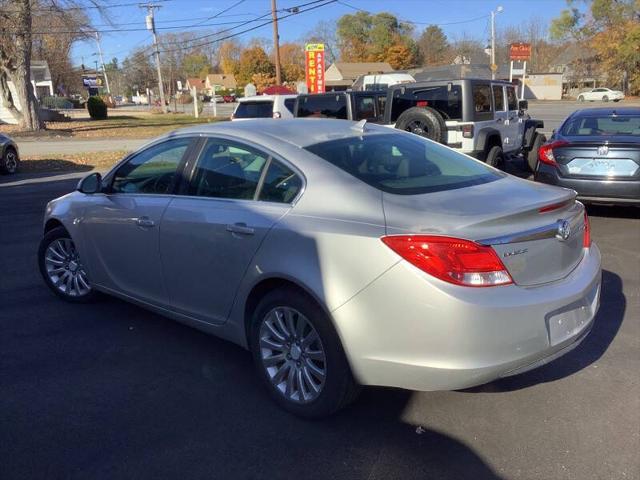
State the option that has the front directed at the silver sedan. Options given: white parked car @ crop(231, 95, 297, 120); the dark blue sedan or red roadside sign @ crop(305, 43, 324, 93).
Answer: the red roadside sign

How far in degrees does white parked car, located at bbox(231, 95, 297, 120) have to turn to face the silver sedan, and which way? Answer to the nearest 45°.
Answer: approximately 135° to its right

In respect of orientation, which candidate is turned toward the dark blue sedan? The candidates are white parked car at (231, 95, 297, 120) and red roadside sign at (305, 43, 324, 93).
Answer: the red roadside sign

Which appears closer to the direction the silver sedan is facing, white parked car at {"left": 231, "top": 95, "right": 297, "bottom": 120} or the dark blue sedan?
the white parked car

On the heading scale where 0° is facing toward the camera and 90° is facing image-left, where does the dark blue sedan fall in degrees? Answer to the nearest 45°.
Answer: approximately 180°

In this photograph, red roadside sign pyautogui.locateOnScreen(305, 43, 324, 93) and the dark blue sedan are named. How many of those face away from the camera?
1

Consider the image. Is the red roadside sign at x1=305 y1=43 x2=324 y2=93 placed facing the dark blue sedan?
yes

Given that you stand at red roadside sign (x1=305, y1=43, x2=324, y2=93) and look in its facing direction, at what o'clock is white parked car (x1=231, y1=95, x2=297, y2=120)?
The white parked car is roughly at 12 o'clock from the red roadside sign.

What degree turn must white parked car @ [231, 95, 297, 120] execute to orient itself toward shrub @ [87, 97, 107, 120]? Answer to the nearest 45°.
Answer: approximately 45° to its left

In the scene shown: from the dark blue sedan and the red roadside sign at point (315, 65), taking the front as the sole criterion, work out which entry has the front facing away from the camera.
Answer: the dark blue sedan
